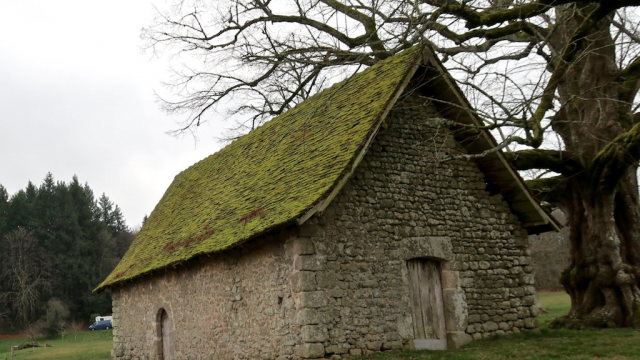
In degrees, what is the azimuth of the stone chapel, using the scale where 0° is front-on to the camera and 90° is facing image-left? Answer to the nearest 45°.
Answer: approximately 315°
